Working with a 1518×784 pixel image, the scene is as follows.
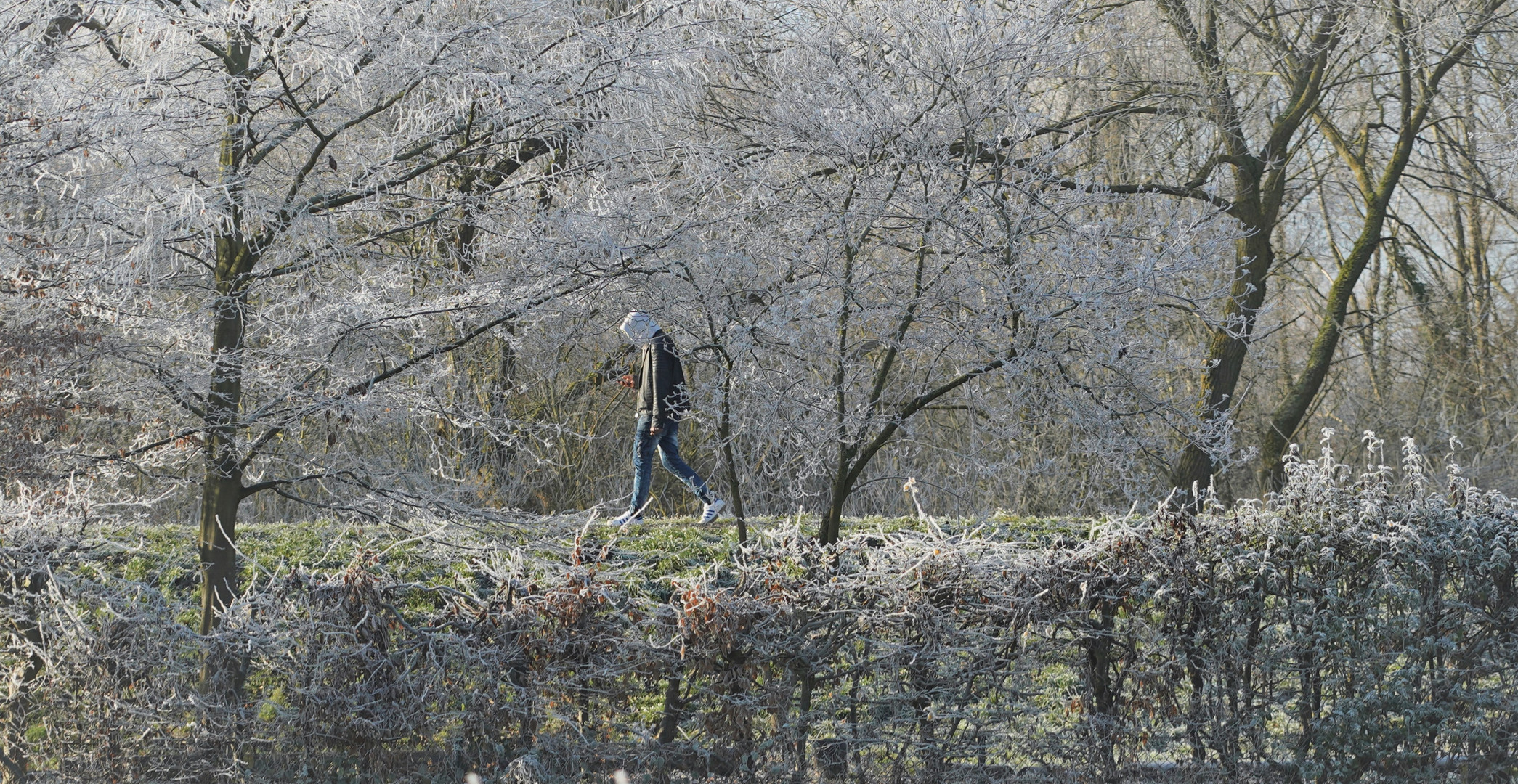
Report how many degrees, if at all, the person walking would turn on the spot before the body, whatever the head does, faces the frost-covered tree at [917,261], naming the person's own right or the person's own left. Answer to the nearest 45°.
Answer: approximately 135° to the person's own left

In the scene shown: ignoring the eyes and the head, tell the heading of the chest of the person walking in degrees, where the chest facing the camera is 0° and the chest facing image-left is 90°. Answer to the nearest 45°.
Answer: approximately 90°

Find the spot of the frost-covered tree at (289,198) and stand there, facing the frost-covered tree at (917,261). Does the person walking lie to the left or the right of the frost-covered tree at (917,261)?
left
